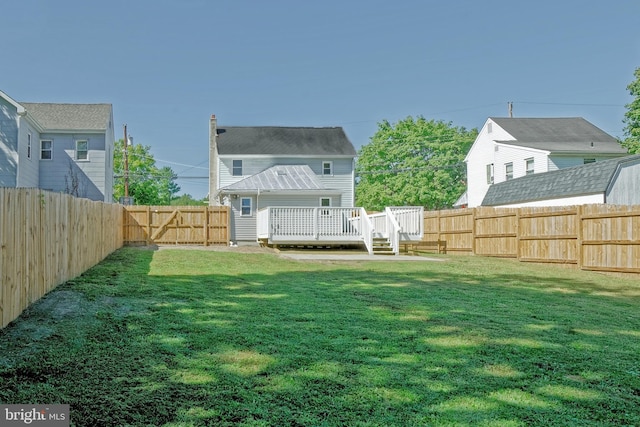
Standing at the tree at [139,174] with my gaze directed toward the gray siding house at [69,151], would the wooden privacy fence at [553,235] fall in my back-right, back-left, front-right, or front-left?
front-left

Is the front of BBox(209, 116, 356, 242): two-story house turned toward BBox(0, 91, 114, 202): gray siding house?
no

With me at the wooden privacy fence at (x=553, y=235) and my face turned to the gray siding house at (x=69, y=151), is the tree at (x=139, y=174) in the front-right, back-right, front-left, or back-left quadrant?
front-right

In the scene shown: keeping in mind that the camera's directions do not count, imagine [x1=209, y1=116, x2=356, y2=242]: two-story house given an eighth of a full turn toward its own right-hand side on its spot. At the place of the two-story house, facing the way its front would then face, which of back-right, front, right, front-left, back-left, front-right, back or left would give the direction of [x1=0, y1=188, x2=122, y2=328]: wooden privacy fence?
back-right

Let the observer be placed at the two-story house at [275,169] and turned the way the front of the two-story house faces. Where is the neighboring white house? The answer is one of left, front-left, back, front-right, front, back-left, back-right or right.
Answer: right

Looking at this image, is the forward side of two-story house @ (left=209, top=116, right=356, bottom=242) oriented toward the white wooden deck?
no

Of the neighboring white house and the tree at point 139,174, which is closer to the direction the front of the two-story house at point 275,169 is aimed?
the tree

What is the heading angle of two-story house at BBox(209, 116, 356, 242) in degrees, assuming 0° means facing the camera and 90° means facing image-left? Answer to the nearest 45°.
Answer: approximately 180°

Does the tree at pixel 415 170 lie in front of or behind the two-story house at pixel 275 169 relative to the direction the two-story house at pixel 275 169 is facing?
in front
